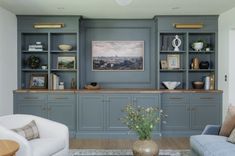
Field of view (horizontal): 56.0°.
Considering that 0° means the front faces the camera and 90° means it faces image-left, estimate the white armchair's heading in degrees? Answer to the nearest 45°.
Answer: approximately 315°

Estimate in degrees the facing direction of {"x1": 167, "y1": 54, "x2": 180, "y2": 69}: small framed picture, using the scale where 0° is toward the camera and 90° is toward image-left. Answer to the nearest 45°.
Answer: approximately 0°

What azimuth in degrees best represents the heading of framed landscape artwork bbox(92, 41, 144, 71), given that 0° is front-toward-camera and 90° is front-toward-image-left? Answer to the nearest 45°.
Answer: approximately 0°

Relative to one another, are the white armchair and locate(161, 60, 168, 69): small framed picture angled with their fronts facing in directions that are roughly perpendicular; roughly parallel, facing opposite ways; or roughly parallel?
roughly perpendicular

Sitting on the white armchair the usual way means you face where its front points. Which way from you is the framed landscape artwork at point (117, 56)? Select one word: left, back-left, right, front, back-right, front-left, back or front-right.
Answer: left
